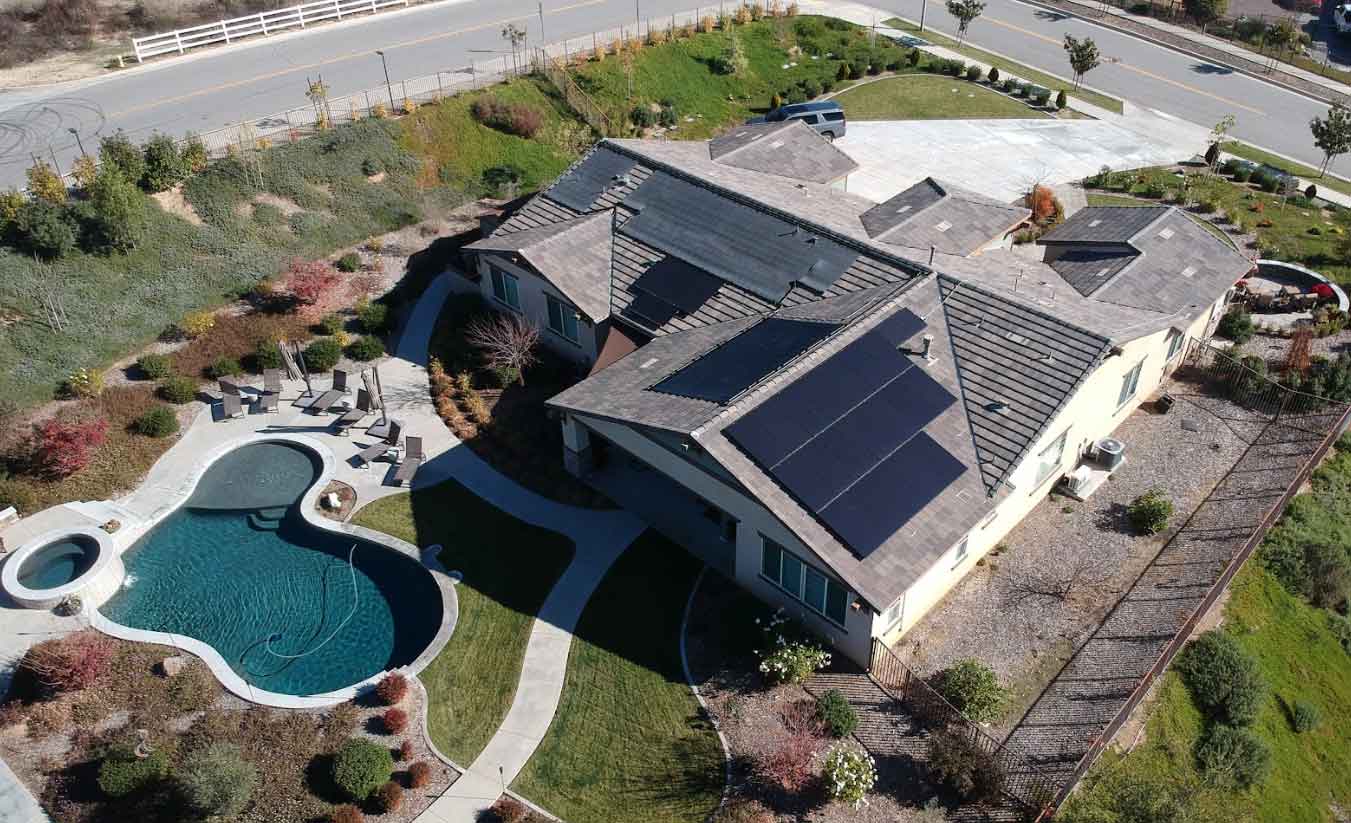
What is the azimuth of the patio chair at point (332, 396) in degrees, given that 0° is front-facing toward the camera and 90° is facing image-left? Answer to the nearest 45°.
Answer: approximately 45°

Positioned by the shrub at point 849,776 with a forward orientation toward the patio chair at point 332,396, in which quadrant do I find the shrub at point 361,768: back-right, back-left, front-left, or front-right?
front-left

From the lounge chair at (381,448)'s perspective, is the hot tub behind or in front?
in front

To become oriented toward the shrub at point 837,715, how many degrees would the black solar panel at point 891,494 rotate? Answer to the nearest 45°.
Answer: approximately 45° to its right

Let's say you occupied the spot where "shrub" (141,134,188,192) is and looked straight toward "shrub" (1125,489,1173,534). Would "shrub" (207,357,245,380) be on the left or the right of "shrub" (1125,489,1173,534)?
right

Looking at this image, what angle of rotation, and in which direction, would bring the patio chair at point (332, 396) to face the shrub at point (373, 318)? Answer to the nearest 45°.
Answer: approximately 180°

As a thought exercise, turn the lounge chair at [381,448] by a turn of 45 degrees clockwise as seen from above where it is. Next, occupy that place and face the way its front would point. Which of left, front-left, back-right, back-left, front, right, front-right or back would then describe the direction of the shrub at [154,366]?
front-right

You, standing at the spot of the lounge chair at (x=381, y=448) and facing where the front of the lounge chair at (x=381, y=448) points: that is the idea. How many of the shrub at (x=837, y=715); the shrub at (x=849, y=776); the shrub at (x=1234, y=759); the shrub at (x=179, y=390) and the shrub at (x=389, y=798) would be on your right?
1

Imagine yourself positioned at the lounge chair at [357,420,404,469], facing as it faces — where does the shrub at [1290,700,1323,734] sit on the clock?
The shrub is roughly at 9 o'clock from the lounge chair.

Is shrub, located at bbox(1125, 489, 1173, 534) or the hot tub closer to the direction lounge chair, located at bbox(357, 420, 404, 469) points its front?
the hot tub

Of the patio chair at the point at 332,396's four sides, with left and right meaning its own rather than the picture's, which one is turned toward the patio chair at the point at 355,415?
left

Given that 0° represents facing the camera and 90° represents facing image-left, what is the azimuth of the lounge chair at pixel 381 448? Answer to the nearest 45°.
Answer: approximately 45°

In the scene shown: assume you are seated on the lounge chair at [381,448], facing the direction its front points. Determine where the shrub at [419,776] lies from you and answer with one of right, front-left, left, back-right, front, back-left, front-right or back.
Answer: front-left

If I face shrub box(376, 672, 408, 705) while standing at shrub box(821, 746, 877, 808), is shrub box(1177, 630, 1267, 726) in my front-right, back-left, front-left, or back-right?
back-right

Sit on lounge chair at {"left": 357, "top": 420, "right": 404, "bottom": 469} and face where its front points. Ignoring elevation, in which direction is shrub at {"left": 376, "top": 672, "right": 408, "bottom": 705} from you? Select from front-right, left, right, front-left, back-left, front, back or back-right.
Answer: front-left

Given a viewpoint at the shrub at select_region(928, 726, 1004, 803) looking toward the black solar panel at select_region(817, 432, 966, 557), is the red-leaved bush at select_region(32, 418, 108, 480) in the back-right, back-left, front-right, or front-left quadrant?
front-left

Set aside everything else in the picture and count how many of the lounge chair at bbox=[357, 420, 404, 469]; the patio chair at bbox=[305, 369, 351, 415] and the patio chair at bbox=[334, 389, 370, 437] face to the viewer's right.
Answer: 0

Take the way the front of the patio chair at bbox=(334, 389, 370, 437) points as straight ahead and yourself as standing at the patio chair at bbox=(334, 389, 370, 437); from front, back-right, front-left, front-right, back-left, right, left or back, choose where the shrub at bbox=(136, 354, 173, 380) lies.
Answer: right

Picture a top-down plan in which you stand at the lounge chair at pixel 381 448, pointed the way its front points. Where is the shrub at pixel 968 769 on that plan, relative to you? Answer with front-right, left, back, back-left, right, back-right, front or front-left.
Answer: left

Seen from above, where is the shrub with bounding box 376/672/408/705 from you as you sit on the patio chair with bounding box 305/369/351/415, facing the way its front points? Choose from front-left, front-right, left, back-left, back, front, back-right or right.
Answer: front-left

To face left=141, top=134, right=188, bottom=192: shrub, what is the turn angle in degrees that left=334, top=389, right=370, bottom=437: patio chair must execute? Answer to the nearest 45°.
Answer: approximately 135° to its right
